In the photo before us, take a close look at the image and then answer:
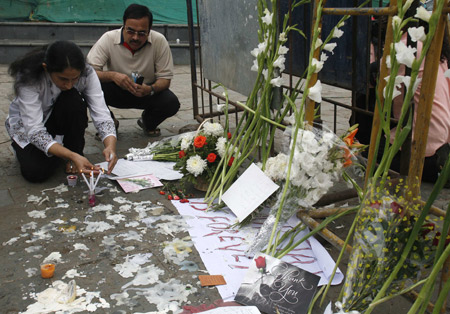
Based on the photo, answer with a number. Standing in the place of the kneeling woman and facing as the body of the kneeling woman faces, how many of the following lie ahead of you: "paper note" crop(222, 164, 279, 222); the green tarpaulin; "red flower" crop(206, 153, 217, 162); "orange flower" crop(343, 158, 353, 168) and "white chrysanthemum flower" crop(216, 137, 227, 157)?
4

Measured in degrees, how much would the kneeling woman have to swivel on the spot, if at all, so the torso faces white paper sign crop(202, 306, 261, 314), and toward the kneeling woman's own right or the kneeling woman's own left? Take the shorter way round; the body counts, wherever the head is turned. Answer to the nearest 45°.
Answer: approximately 45° to the kneeling woman's own right

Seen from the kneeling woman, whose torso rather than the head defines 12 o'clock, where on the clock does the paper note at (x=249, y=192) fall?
The paper note is roughly at 12 o'clock from the kneeling woman.

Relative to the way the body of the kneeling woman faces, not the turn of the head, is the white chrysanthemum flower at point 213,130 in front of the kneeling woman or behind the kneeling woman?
in front

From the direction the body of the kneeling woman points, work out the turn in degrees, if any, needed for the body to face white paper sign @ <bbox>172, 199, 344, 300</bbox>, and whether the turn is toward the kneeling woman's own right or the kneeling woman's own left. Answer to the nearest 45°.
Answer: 0° — they already face it

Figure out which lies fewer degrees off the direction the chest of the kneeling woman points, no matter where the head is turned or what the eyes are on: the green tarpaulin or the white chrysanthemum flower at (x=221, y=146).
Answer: the white chrysanthemum flower

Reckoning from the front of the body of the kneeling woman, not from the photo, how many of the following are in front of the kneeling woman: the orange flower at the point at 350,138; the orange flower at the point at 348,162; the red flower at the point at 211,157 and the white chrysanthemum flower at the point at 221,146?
4

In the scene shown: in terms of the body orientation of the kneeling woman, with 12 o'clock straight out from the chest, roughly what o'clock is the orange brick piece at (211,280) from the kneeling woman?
The orange brick piece is roughly at 1 o'clock from the kneeling woman.

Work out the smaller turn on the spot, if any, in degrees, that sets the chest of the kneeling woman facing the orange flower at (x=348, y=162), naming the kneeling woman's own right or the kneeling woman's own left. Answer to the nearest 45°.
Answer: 0° — they already face it

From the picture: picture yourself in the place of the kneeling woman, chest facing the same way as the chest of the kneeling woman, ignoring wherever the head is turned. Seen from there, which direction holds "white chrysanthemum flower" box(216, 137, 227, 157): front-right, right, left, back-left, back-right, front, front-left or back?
front

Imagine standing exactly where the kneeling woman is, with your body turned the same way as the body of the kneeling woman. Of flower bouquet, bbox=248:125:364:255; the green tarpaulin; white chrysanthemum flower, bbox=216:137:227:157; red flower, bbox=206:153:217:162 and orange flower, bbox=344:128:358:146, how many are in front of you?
4

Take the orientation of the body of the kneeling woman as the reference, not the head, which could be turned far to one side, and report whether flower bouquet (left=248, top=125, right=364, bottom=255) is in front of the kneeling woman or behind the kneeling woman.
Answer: in front

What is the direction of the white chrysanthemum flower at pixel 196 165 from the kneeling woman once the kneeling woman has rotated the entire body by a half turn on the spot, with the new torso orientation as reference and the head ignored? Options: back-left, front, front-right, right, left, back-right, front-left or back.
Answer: back

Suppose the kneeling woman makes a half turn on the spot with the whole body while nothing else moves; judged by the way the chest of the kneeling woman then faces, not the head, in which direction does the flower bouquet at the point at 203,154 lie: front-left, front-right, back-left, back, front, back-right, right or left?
back

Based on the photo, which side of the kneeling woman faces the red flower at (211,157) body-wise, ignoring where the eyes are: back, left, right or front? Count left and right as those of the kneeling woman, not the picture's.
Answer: front

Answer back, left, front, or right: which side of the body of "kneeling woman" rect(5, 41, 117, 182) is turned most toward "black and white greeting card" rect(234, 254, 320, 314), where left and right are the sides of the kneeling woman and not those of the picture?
front
